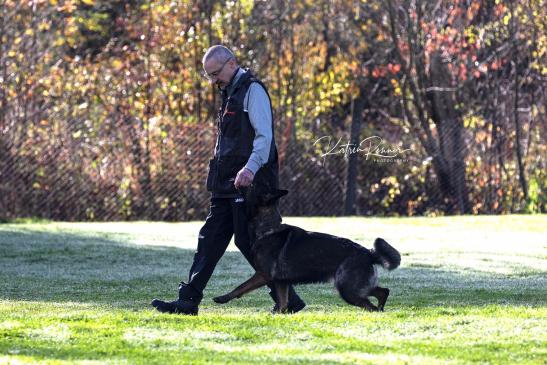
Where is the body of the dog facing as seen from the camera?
to the viewer's left

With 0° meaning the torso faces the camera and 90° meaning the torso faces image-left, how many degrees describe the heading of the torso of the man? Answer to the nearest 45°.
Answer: approximately 90°

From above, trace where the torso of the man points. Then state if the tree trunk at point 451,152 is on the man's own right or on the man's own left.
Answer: on the man's own right

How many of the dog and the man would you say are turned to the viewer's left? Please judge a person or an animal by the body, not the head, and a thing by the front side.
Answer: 2

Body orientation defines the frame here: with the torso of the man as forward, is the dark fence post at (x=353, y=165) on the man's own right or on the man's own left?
on the man's own right

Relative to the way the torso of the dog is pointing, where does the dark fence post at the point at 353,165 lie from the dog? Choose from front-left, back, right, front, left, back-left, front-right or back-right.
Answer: right
